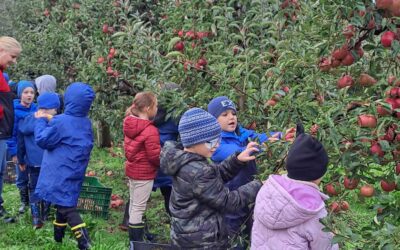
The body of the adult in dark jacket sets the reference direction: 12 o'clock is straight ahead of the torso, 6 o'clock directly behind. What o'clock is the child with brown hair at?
The child with brown hair is roughly at 1 o'clock from the adult in dark jacket.

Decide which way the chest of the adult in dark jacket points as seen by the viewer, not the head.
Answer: to the viewer's right

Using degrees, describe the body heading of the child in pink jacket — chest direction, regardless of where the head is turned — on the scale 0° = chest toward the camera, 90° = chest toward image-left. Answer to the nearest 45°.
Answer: approximately 225°

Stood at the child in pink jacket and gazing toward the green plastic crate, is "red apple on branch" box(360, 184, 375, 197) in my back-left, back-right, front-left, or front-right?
back-right

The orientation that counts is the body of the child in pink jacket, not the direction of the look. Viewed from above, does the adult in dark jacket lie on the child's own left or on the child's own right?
on the child's own left

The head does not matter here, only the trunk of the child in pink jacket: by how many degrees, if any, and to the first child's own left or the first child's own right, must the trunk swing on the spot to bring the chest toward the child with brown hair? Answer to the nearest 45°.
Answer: approximately 90° to the first child's own left

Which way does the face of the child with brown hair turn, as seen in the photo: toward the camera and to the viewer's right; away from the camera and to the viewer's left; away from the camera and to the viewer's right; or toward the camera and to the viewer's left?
away from the camera and to the viewer's right
